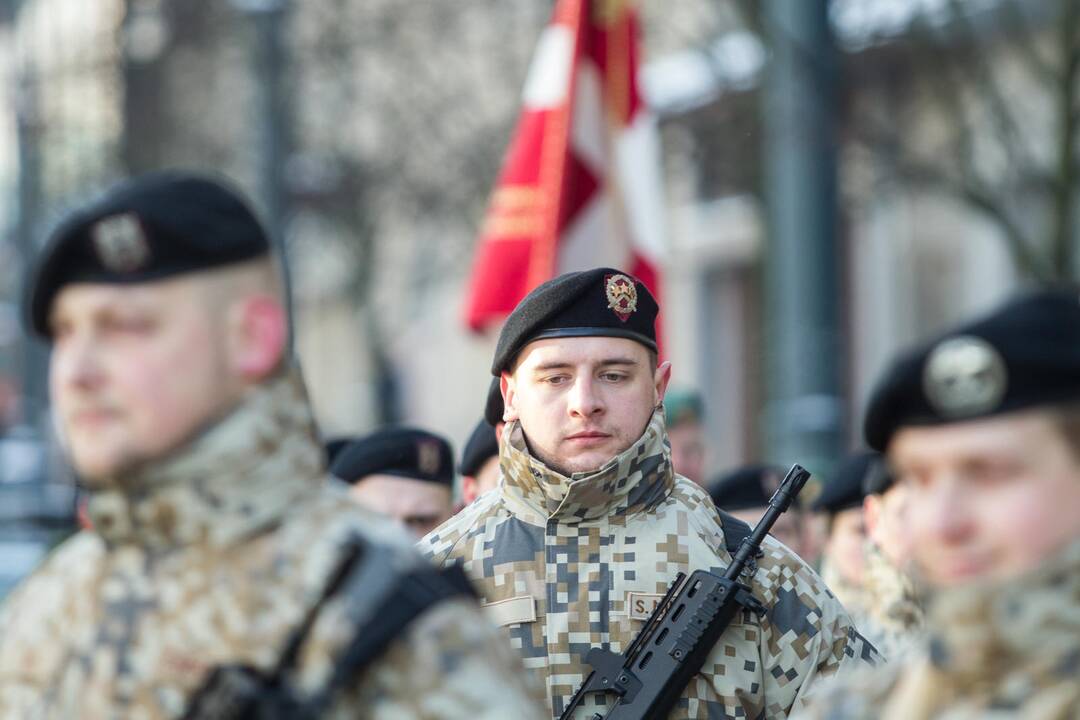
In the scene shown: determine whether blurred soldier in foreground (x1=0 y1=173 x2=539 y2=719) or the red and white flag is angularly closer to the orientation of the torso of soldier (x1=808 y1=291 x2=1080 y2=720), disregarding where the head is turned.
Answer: the blurred soldier in foreground

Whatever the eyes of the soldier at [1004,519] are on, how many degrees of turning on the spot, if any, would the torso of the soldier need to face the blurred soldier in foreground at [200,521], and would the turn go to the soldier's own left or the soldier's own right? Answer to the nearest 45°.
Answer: approximately 45° to the soldier's own right

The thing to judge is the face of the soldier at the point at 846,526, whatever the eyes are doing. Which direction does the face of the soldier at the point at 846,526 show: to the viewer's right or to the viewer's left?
to the viewer's left

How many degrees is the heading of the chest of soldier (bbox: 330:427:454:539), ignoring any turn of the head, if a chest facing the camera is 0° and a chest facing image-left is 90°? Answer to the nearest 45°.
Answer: approximately 0°

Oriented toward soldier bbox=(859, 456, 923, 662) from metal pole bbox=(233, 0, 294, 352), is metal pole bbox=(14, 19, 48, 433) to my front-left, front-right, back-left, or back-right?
back-right

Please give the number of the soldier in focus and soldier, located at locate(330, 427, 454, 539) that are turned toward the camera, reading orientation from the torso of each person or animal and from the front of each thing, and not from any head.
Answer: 2

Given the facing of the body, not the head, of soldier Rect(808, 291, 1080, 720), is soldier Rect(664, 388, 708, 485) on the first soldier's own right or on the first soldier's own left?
on the first soldier's own right

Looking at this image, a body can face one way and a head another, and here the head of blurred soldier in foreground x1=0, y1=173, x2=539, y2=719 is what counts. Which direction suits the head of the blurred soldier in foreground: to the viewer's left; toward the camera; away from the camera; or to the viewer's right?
to the viewer's left

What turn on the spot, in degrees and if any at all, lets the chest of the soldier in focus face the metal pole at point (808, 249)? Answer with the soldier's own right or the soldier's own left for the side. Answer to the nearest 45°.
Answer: approximately 180°

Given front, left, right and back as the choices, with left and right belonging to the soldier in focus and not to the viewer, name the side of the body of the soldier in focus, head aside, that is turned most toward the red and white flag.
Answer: back

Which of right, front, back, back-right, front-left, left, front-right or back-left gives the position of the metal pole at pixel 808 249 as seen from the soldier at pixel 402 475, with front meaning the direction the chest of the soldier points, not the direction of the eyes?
back-left

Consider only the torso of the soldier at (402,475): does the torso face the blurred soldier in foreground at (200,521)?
yes

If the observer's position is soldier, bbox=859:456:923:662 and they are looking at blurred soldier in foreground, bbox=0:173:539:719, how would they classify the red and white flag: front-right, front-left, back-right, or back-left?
back-right
